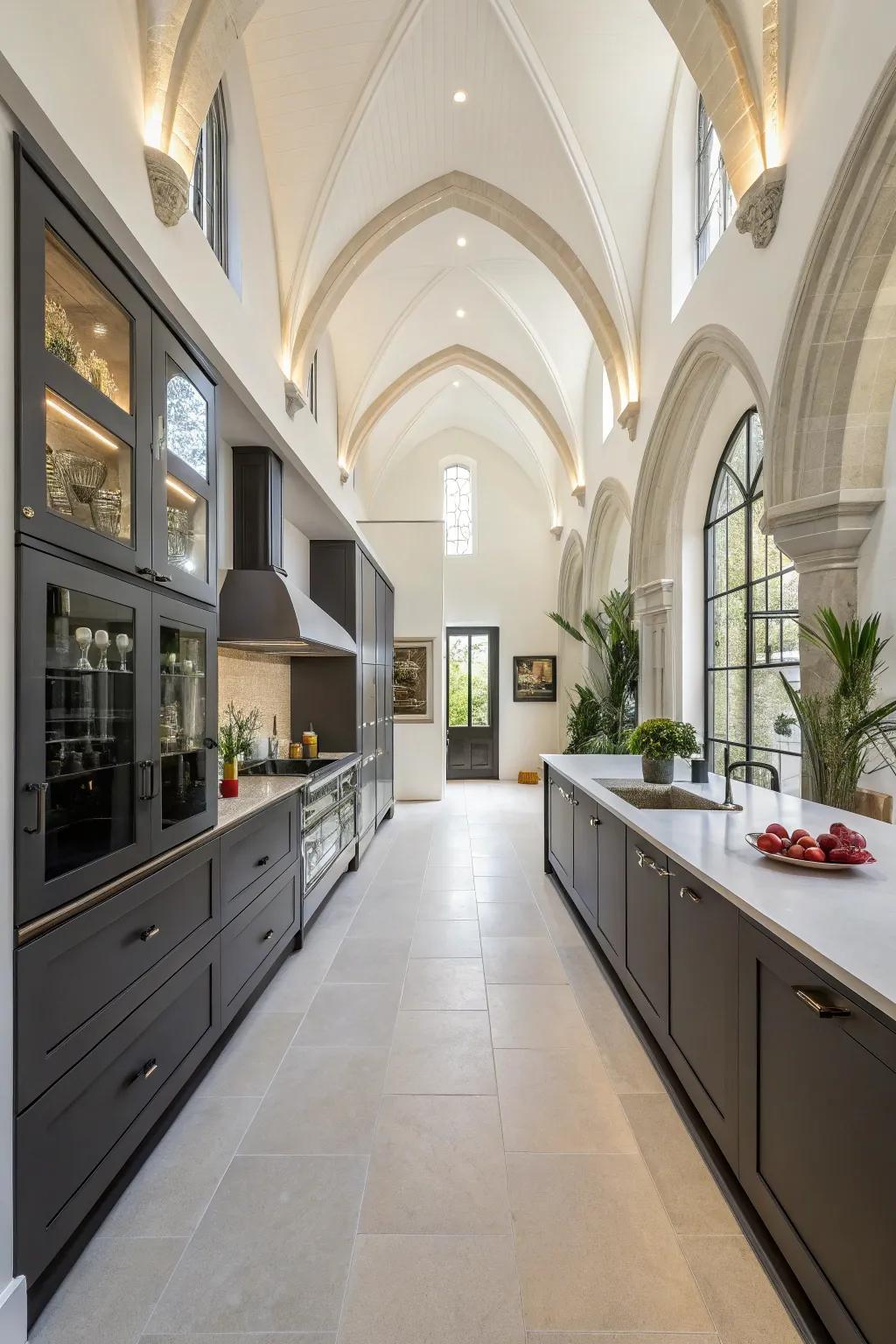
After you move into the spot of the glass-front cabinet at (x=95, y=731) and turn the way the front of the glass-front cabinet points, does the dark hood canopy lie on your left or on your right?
on your left

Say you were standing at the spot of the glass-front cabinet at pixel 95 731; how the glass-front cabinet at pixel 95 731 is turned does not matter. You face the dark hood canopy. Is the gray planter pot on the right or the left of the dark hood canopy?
right

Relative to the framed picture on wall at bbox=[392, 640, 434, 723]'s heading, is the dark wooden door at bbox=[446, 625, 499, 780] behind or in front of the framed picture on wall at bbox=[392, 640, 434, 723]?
behind

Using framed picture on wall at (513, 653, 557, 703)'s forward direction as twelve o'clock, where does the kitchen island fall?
The kitchen island is roughly at 12 o'clock from the framed picture on wall.

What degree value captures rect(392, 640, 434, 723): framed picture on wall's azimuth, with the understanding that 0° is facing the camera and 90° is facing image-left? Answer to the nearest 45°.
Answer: approximately 0°

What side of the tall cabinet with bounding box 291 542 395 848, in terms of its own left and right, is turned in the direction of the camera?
right

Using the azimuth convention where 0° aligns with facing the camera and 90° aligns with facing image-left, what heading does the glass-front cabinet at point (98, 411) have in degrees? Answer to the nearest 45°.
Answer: approximately 315°
